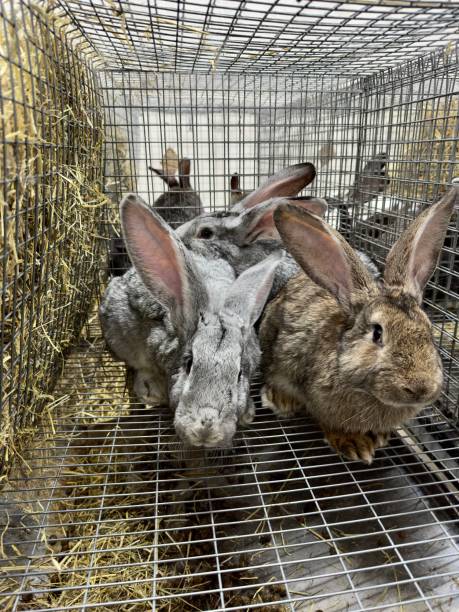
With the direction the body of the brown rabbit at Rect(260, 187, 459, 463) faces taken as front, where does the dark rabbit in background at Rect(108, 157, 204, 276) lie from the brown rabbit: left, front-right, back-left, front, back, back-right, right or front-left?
back

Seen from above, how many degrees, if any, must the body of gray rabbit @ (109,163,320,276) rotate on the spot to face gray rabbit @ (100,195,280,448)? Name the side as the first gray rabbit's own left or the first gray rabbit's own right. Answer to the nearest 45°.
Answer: approximately 90° to the first gray rabbit's own left

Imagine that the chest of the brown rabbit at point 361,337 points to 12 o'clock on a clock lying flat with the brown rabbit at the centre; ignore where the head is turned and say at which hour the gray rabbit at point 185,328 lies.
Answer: The gray rabbit is roughly at 4 o'clock from the brown rabbit.

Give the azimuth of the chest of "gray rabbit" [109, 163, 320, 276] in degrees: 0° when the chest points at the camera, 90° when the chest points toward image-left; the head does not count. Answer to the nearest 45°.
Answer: approximately 90°

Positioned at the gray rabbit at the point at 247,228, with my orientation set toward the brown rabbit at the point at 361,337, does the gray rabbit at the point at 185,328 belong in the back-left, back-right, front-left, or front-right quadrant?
front-right

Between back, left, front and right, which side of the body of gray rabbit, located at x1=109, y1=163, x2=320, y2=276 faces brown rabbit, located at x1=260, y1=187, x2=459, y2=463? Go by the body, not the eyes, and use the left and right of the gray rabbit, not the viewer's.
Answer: left

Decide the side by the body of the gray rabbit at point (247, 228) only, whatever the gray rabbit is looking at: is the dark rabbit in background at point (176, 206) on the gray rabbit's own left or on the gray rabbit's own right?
on the gray rabbit's own right

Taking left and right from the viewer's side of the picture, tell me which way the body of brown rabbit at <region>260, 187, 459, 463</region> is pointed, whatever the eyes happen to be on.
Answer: facing the viewer and to the right of the viewer

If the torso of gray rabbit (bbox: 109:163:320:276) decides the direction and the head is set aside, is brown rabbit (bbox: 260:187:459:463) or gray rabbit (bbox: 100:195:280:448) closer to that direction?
the gray rabbit

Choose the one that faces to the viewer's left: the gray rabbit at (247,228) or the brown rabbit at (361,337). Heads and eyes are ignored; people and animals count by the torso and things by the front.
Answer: the gray rabbit

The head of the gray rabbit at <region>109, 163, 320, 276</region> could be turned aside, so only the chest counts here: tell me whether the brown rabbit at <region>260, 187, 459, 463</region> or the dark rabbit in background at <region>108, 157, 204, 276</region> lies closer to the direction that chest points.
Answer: the dark rabbit in background

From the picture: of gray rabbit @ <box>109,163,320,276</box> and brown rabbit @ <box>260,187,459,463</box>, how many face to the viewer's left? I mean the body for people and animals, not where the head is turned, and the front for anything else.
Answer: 1

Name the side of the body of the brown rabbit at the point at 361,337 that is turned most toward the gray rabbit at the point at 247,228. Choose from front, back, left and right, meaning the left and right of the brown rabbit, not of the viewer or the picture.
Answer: back
